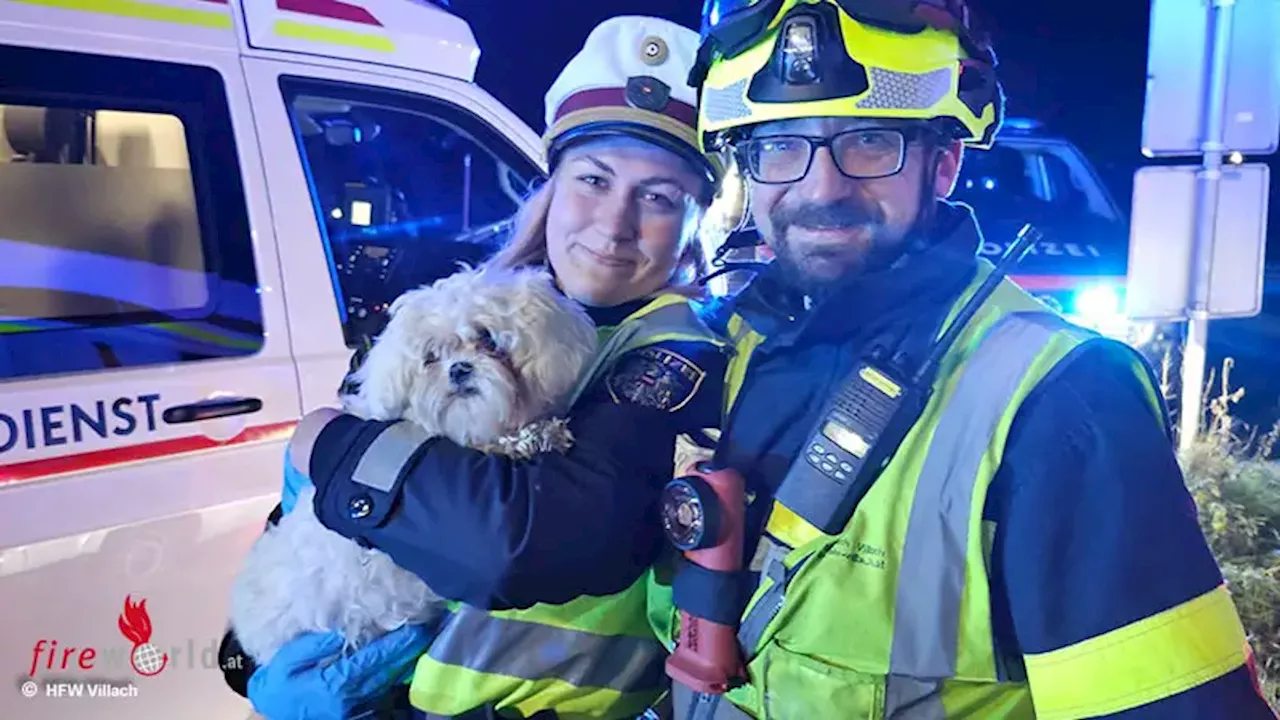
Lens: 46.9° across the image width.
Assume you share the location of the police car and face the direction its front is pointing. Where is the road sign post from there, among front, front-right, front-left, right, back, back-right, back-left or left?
front-right

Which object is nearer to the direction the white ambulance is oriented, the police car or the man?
the police car

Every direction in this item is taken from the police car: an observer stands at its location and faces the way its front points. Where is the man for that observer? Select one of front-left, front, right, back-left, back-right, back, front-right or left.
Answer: front-right

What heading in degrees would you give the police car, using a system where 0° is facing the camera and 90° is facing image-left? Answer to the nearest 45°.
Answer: approximately 315°

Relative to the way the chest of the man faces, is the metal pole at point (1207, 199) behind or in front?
behind

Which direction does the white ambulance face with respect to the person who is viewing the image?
facing away from the viewer and to the right of the viewer

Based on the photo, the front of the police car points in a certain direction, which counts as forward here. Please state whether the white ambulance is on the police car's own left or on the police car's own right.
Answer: on the police car's own right

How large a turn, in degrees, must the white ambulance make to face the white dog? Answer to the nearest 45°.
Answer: approximately 90° to its right

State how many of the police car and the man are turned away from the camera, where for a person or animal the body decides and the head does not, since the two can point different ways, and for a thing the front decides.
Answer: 0

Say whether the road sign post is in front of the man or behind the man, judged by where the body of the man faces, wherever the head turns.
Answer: behind

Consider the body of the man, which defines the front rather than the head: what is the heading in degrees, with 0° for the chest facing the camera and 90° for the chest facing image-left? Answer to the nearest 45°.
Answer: approximately 45°

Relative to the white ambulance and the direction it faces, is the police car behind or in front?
in front
